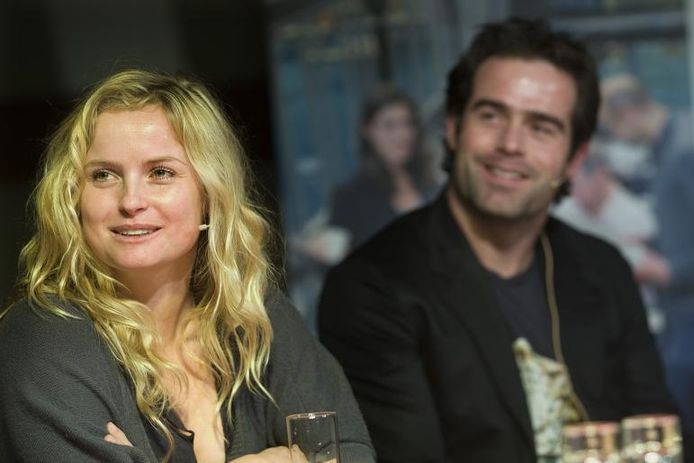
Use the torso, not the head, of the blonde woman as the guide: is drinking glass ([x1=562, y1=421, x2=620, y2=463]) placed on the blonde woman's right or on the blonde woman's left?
on the blonde woman's left

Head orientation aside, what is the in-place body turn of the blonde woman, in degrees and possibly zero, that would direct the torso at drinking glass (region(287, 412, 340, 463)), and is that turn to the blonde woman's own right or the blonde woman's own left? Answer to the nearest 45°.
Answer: approximately 45° to the blonde woman's own left

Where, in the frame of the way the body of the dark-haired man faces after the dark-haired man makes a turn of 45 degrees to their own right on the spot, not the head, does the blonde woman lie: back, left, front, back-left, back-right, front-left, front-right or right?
front-right

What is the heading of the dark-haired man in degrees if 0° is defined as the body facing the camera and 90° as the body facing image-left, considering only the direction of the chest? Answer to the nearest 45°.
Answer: approximately 315°

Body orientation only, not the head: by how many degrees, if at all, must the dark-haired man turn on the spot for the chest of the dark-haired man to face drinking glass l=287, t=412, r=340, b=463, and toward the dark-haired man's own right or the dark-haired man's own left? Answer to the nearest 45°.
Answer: approximately 45° to the dark-haired man's own right

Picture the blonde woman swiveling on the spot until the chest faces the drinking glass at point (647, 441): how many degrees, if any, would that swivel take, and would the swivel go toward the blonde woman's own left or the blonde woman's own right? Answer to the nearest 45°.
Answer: approximately 45° to the blonde woman's own left

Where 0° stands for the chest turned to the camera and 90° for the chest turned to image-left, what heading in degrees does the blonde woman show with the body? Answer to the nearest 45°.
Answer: approximately 0°
